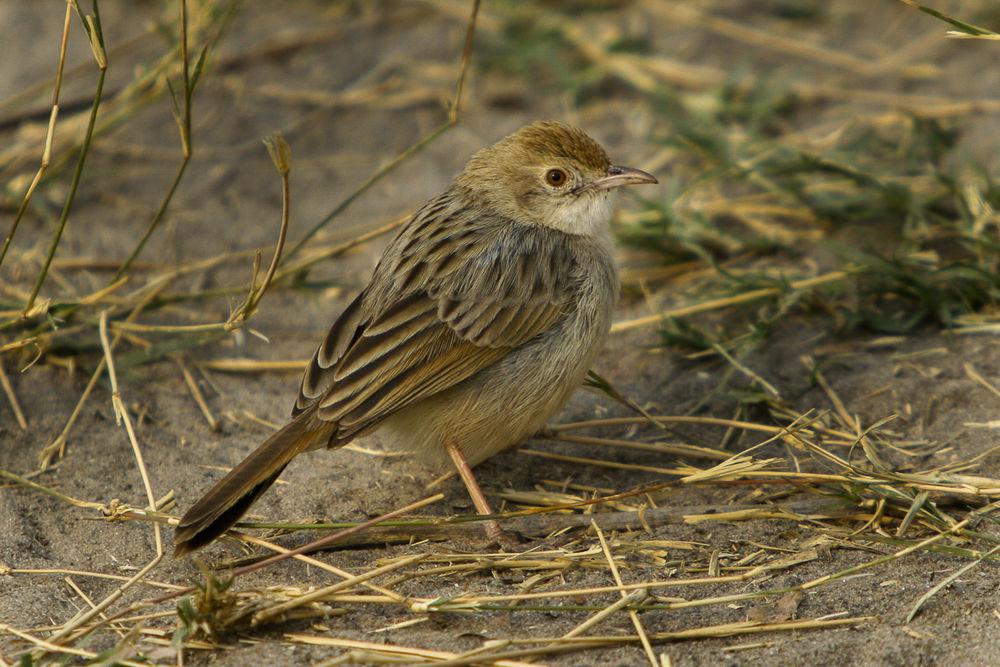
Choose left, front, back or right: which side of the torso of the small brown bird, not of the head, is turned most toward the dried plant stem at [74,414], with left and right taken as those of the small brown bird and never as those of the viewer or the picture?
back

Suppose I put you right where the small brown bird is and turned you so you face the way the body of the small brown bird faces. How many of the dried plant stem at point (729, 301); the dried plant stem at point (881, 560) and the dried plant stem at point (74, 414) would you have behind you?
1

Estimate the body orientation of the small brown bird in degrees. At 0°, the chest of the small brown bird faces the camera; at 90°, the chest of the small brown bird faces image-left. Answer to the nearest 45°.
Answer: approximately 270°

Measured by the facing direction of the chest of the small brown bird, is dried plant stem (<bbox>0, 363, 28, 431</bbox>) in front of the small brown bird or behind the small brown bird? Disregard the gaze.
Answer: behind

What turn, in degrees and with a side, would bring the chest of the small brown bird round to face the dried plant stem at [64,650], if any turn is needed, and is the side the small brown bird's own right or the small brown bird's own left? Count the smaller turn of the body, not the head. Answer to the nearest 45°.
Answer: approximately 135° to the small brown bird's own right

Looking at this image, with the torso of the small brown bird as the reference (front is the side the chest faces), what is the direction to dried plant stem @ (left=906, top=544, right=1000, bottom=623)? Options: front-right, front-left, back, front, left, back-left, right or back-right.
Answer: front-right

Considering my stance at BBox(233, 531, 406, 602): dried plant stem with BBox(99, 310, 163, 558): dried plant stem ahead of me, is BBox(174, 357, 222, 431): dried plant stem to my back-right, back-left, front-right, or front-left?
front-right

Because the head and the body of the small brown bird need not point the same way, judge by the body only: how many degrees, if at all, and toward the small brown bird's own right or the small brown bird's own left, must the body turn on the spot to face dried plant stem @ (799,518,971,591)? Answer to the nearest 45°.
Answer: approximately 45° to the small brown bird's own right

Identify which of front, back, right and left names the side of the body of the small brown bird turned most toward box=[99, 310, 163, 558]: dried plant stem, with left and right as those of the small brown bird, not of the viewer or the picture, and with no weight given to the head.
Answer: back

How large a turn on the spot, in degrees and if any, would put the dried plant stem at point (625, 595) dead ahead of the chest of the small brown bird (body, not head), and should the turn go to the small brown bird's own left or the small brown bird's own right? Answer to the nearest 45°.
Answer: approximately 45° to the small brown bird's own right
